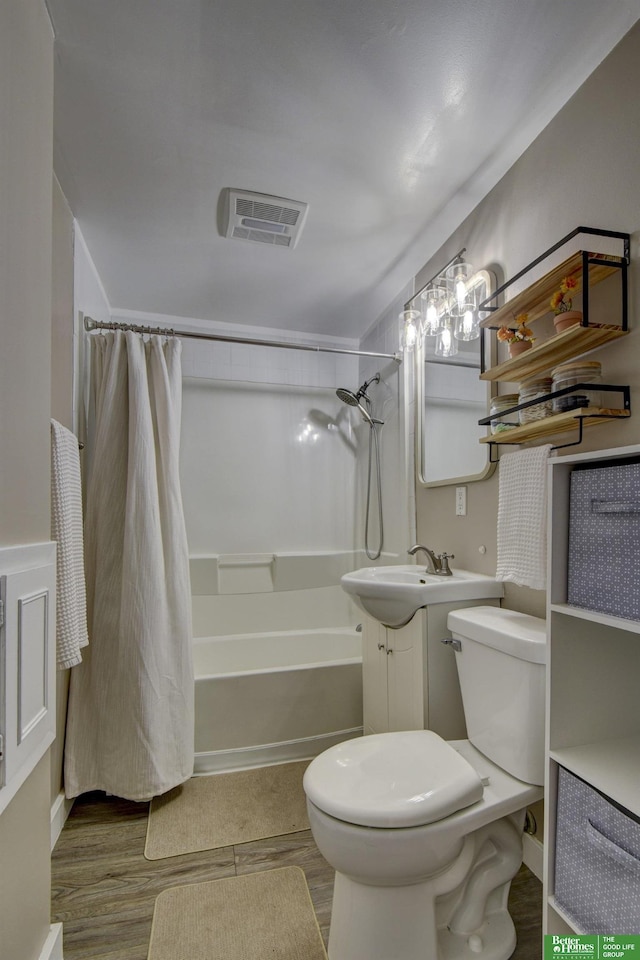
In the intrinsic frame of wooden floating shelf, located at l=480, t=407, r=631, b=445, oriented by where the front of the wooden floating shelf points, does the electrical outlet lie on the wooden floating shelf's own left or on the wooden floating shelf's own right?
on the wooden floating shelf's own right

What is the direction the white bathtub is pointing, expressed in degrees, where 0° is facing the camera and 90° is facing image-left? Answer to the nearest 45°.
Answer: approximately 0°

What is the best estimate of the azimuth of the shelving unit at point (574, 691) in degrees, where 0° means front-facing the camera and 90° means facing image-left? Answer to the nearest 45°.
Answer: approximately 45°

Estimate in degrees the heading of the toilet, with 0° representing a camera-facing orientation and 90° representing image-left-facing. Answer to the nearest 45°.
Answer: approximately 45°
